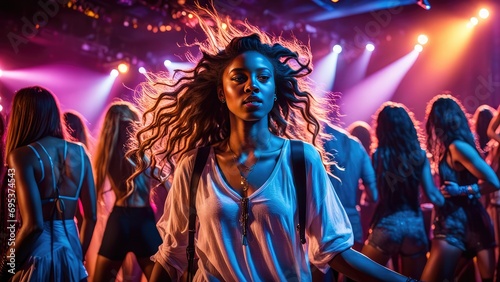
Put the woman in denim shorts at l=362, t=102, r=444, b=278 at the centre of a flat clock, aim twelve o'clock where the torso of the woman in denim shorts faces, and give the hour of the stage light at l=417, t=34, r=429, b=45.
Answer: The stage light is roughly at 12 o'clock from the woman in denim shorts.

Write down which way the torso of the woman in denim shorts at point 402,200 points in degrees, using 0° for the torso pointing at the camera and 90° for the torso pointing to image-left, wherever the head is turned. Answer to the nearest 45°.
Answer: approximately 180°

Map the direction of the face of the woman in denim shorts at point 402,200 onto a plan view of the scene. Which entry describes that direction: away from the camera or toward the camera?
away from the camera

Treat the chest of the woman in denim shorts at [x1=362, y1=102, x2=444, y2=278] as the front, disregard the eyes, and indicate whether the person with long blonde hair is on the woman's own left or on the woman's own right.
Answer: on the woman's own left

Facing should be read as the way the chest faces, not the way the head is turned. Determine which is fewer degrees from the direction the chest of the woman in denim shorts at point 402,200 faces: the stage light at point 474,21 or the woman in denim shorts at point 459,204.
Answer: the stage light

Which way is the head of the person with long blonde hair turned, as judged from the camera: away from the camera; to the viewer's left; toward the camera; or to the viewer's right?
away from the camera

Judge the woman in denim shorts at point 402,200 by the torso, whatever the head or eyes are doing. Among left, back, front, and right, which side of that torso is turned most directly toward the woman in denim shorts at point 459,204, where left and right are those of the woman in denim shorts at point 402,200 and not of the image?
right

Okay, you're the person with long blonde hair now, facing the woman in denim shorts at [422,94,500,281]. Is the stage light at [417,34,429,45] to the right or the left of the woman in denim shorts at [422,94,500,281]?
left

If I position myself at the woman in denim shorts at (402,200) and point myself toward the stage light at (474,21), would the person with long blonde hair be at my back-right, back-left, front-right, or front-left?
back-left

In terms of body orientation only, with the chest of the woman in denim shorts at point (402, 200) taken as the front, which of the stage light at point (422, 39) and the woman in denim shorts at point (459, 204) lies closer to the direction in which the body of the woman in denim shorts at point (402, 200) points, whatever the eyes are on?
the stage light

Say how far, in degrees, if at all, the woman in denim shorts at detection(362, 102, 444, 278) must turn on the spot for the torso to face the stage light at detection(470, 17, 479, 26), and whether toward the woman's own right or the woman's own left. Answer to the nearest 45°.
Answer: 0° — they already face it

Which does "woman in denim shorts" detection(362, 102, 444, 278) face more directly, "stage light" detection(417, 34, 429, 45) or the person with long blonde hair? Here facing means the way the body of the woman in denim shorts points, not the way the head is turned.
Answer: the stage light
